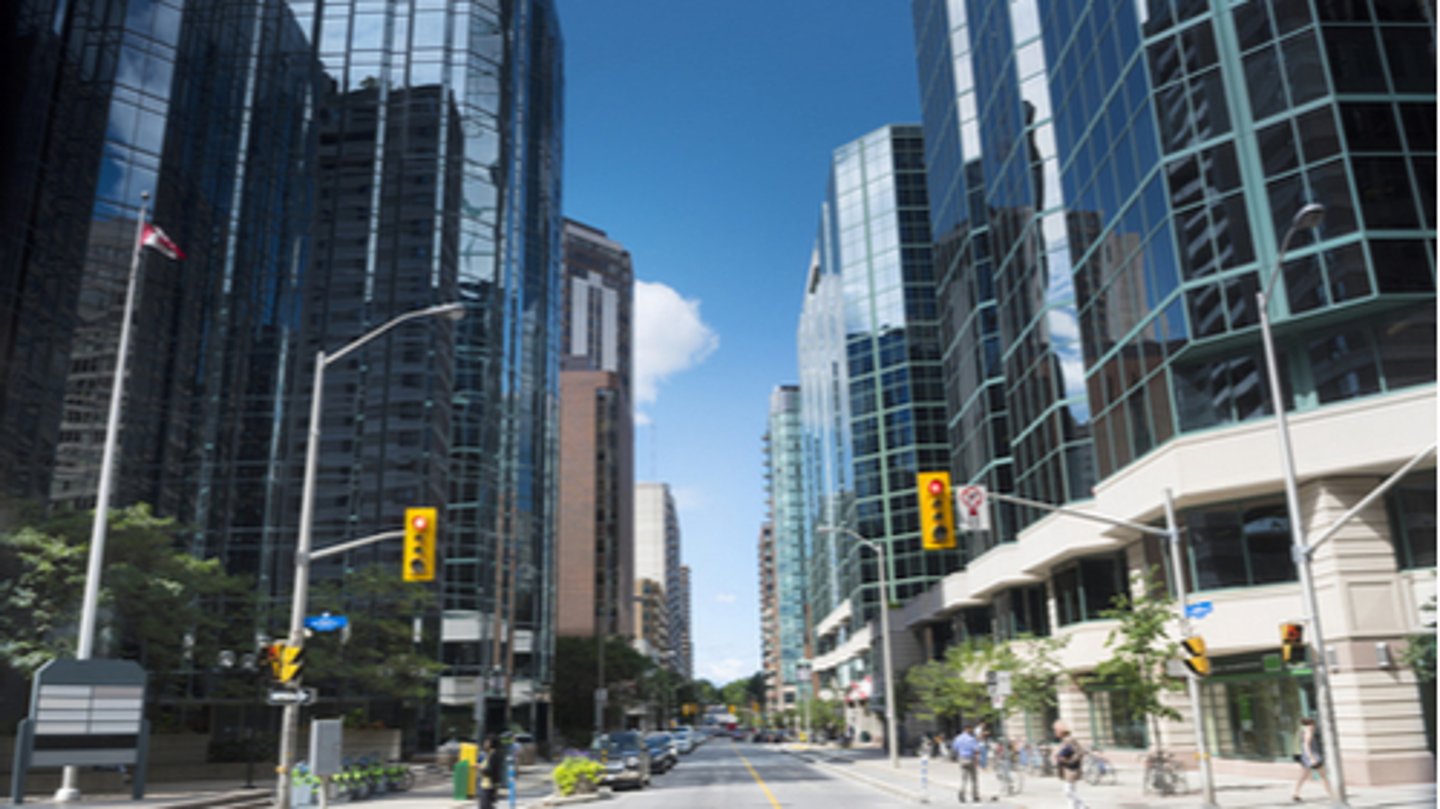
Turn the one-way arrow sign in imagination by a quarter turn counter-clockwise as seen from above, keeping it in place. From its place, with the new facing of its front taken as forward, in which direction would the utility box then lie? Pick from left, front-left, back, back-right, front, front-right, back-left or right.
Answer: front-left

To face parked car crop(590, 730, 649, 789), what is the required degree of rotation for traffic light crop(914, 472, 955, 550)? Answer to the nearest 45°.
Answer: approximately 135° to its right

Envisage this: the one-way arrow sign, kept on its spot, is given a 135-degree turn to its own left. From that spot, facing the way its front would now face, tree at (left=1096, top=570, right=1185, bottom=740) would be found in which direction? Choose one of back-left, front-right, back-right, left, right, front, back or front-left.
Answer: front-right

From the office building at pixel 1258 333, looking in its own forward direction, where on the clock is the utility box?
The utility box is roughly at 12 o'clock from the office building.

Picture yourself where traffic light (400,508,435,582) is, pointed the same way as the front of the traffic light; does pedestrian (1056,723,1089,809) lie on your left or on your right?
on your left

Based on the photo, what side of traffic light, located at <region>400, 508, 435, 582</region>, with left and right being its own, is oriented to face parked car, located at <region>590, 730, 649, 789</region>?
back

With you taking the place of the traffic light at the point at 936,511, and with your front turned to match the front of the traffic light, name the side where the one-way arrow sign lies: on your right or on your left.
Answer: on your right

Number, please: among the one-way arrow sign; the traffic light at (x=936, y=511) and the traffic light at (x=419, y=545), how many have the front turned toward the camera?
3

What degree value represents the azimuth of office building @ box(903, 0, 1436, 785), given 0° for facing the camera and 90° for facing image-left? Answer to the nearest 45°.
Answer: approximately 45°

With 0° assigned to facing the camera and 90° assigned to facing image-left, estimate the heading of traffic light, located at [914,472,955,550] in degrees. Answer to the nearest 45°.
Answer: approximately 0°

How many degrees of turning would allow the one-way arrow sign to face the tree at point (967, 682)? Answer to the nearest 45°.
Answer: approximately 135° to its left
